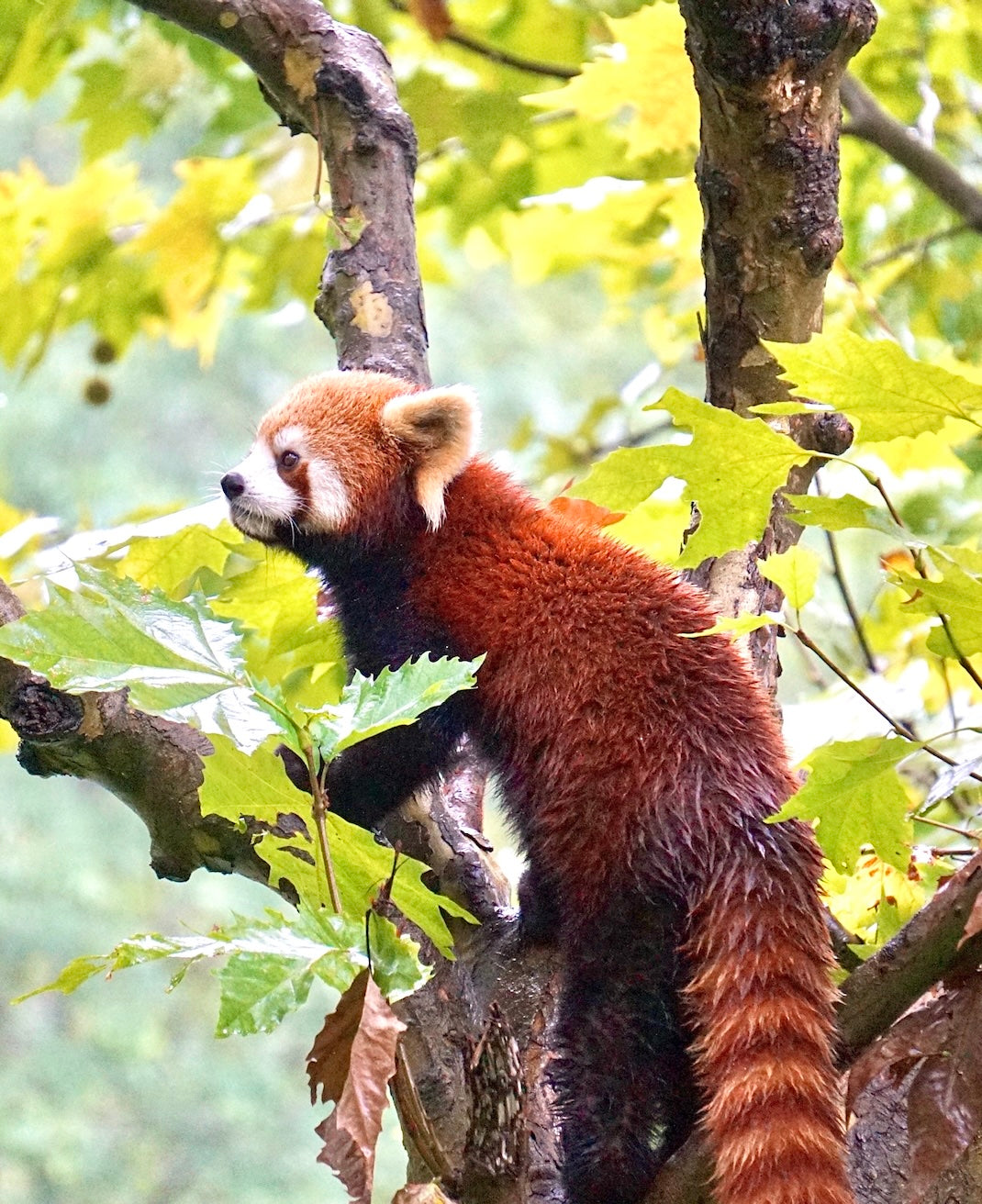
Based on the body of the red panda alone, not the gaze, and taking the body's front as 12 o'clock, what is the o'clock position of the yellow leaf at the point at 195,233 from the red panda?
The yellow leaf is roughly at 2 o'clock from the red panda.

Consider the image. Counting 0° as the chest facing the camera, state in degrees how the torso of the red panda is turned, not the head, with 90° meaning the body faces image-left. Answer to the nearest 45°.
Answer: approximately 90°
